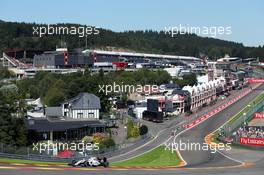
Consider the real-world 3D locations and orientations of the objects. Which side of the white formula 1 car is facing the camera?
left
